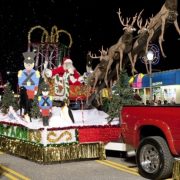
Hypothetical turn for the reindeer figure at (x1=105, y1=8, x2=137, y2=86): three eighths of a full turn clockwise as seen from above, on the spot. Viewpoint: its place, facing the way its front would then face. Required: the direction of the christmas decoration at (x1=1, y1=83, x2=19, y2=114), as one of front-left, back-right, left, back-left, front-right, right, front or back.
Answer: front-right

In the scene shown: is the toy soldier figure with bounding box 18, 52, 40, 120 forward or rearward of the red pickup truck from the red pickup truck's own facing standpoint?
rearward

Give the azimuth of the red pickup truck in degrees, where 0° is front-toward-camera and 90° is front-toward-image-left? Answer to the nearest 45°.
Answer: approximately 315°

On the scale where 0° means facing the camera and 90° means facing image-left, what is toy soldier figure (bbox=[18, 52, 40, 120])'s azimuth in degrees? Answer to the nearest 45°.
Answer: approximately 0°

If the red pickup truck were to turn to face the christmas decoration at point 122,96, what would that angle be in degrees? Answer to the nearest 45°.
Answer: approximately 135° to its left

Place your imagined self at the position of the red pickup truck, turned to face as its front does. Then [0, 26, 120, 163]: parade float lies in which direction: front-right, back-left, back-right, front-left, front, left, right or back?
back

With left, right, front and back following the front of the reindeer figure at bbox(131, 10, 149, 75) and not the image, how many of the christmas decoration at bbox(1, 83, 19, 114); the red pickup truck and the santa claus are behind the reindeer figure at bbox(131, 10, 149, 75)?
2

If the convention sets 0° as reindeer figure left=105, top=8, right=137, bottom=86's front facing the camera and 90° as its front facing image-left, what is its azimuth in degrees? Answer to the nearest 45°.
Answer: approximately 315°

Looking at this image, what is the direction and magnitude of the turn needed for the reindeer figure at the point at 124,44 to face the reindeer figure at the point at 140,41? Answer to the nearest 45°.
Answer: approximately 45° to its left

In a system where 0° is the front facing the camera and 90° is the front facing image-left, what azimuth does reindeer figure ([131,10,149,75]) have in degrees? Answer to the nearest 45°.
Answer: approximately 315°

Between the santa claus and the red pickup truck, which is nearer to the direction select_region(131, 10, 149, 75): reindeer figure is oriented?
the red pickup truck

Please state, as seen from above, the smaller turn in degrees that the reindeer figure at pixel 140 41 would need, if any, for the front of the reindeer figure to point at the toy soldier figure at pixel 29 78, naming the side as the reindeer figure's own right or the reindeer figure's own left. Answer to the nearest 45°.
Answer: approximately 135° to the reindeer figure's own right
